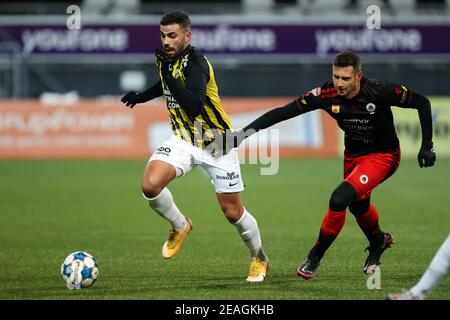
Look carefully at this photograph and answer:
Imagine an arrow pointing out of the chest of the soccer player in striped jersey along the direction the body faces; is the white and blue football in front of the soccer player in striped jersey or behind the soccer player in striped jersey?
in front

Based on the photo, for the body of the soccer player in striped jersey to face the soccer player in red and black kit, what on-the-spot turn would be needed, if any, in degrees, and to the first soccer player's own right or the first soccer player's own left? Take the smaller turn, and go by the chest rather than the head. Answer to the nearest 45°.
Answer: approximately 135° to the first soccer player's own left

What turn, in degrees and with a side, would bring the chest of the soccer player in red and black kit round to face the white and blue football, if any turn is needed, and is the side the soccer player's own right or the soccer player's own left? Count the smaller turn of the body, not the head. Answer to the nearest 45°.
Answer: approximately 45° to the soccer player's own right

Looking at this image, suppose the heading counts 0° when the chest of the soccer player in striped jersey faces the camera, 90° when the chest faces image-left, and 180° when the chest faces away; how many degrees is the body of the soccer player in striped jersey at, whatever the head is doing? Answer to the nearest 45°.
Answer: approximately 45°

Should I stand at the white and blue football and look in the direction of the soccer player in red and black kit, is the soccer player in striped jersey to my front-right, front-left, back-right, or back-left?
front-left

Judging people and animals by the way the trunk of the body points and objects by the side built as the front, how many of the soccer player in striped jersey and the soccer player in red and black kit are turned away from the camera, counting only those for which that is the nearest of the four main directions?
0

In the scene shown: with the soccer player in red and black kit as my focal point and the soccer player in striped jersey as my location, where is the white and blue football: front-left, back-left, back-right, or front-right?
back-right

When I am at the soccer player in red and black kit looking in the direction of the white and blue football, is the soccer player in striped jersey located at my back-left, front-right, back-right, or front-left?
front-right

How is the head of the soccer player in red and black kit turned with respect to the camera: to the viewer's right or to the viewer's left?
to the viewer's left

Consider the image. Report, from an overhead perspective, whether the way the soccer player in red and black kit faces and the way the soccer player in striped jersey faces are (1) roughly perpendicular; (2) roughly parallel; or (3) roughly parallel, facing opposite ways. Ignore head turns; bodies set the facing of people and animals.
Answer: roughly parallel

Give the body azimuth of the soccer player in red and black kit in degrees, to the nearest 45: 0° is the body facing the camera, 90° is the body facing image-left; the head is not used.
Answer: approximately 45°
